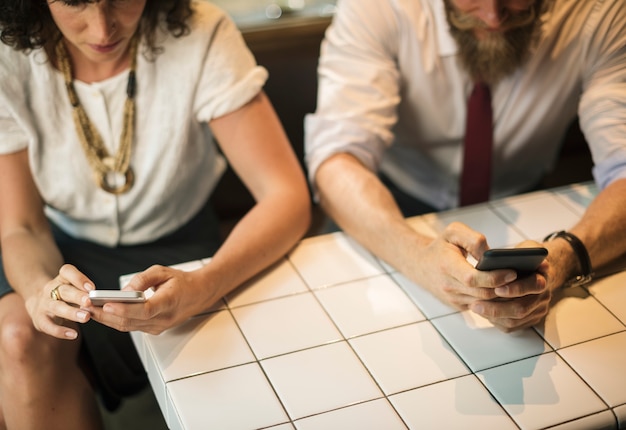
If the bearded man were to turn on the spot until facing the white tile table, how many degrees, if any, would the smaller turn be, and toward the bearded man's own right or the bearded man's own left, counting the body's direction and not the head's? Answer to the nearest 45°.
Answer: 0° — they already face it

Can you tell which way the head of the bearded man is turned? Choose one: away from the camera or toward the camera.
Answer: toward the camera

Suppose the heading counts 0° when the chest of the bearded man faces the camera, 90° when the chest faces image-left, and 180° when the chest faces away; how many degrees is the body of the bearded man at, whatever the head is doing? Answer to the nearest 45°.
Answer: approximately 0°
